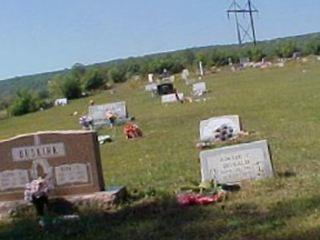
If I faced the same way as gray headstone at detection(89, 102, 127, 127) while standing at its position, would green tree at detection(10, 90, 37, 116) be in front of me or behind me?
behind

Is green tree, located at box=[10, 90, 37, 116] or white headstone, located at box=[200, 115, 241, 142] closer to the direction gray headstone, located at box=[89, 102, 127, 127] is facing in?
the white headstone

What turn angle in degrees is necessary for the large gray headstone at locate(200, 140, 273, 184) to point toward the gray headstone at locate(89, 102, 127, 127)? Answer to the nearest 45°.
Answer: approximately 180°

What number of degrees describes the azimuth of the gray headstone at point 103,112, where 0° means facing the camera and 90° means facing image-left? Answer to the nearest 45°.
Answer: approximately 0°

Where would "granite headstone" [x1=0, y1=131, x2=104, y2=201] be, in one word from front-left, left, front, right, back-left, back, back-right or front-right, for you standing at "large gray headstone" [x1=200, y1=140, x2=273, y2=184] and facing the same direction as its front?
right

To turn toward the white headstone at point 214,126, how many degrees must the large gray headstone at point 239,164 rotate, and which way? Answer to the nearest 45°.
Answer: approximately 180°

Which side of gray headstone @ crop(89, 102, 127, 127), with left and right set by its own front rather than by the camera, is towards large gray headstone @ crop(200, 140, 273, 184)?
front

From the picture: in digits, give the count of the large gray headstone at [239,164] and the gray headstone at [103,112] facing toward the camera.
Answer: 2

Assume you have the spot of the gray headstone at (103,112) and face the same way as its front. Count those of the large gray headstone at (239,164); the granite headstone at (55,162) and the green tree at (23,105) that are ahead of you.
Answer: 2

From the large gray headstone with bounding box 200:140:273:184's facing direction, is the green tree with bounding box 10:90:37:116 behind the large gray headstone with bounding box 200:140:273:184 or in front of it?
behind

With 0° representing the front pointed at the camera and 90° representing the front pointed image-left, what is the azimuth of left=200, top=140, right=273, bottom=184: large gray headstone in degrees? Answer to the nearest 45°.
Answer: approximately 0°

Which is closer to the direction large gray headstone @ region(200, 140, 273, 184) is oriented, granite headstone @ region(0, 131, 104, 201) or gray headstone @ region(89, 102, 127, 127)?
the granite headstone
